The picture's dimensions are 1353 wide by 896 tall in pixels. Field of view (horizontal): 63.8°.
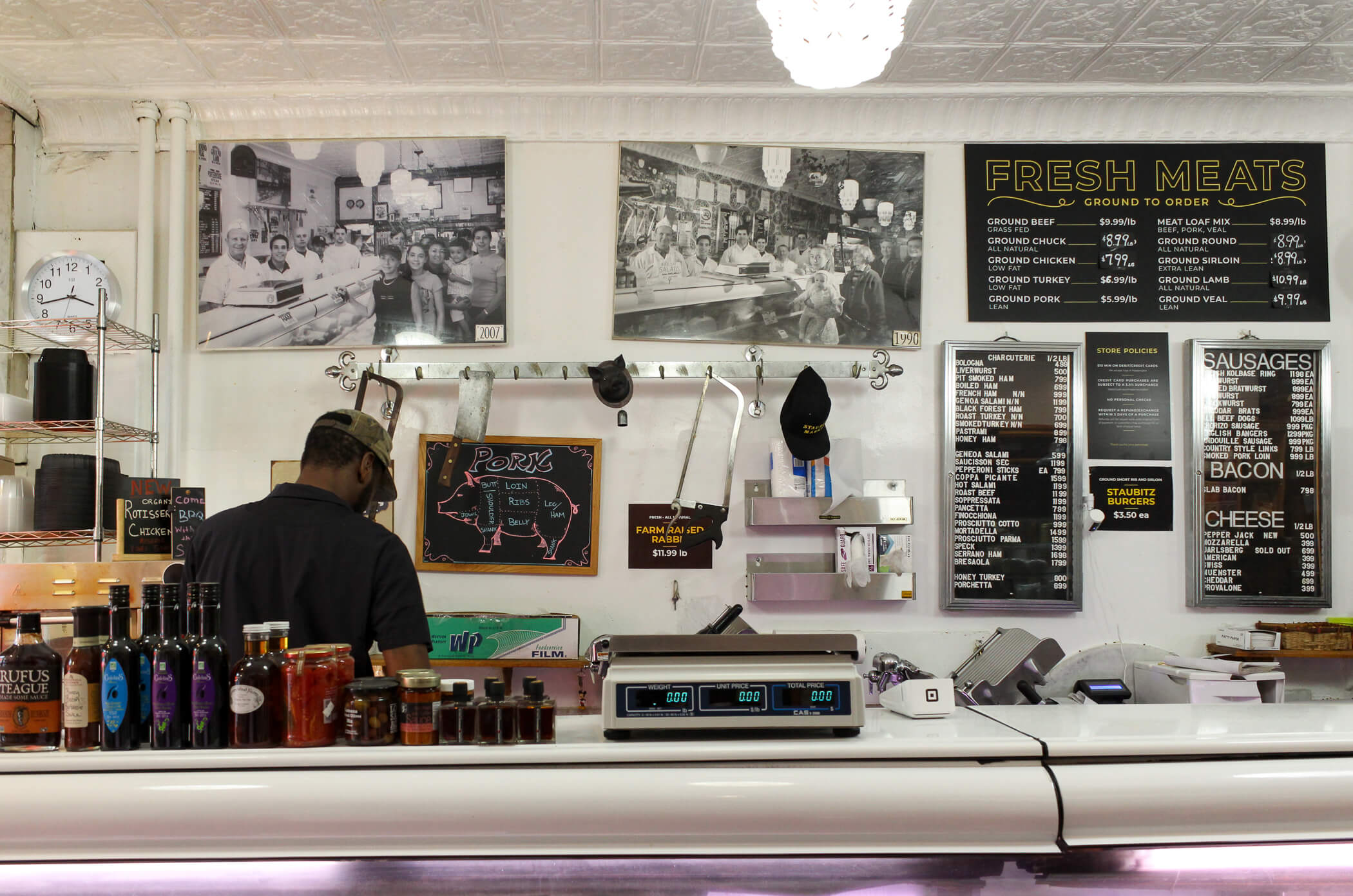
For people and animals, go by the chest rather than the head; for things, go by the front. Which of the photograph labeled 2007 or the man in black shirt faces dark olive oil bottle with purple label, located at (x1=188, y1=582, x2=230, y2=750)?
the photograph labeled 2007

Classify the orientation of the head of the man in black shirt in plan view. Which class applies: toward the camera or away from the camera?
away from the camera

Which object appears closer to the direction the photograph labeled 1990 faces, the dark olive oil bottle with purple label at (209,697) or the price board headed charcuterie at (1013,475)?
the dark olive oil bottle with purple label

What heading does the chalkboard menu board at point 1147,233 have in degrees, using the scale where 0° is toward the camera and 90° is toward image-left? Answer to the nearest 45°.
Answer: approximately 0°

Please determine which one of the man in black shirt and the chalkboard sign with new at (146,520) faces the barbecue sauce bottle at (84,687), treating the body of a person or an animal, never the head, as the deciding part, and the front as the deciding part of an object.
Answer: the chalkboard sign with new

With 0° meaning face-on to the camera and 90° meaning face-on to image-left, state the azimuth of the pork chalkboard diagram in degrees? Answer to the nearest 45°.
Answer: approximately 0°
